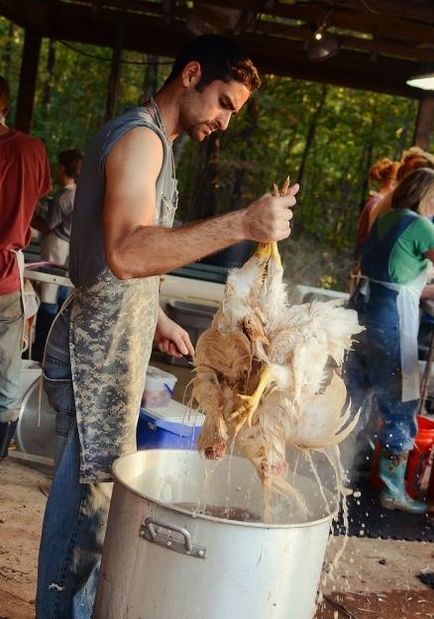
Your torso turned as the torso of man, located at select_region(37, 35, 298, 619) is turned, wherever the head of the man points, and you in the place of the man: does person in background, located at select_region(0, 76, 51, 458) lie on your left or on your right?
on your left

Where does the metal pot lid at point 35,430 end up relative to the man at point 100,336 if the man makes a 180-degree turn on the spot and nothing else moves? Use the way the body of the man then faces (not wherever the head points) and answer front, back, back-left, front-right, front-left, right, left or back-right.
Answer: right

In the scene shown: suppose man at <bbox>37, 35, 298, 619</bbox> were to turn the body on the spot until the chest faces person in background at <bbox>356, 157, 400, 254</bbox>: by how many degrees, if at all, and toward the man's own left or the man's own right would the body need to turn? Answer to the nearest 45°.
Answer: approximately 90° to the man's own left

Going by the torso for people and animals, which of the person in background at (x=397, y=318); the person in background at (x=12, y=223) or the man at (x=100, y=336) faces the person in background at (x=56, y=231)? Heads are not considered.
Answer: the person in background at (x=12, y=223)

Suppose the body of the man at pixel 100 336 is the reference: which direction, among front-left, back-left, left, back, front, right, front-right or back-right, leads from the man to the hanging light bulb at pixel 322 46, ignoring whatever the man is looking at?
left

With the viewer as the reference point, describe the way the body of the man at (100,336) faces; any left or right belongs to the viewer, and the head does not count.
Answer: facing to the right of the viewer

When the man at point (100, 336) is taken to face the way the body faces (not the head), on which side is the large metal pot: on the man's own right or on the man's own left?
on the man's own right
